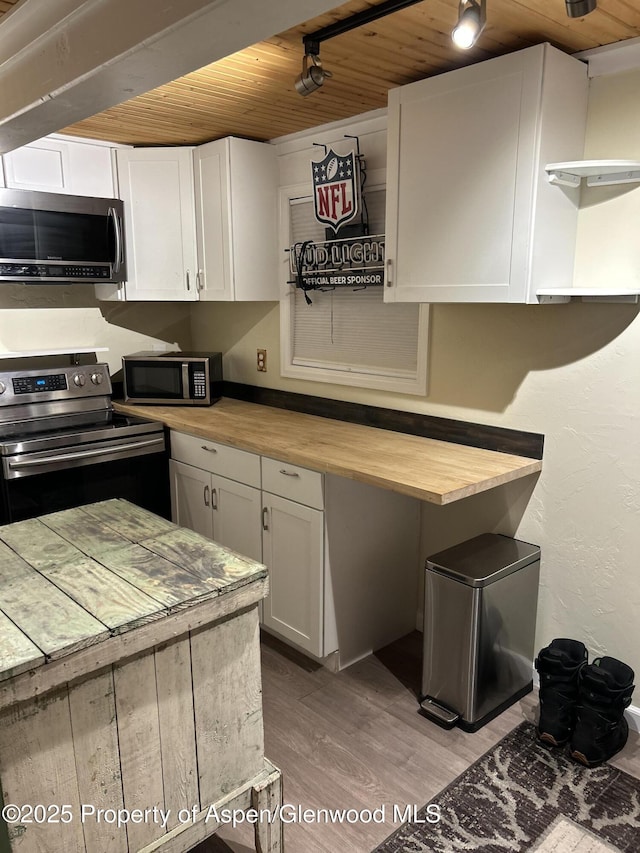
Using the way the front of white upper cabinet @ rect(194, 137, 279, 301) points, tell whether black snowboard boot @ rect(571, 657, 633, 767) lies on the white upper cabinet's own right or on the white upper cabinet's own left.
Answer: on the white upper cabinet's own left

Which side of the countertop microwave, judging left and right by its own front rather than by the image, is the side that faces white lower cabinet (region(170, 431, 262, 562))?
front

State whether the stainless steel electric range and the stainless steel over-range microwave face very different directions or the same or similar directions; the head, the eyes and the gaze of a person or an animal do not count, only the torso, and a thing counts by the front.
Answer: same or similar directions

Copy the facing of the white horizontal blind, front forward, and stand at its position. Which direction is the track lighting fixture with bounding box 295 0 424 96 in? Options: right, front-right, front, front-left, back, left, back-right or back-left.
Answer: front-left

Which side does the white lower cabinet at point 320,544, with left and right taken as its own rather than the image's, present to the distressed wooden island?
front

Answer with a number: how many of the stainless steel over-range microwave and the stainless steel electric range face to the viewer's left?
0

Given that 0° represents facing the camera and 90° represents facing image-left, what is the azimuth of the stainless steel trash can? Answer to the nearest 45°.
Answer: approximately 45°

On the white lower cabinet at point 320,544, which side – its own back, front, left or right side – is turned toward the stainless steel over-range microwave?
right

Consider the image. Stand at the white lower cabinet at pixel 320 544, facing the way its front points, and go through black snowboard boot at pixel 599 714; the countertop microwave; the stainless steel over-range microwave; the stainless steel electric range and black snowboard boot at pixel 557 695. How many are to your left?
2

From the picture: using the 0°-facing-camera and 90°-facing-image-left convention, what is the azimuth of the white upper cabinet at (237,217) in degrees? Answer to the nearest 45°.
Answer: approximately 45°

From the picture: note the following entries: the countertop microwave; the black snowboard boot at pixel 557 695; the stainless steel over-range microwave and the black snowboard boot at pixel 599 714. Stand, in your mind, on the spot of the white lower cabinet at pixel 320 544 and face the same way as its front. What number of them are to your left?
2

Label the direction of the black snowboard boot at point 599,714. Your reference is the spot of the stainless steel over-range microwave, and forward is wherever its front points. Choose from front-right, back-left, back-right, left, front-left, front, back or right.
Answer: front

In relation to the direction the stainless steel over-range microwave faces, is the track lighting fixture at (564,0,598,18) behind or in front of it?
in front

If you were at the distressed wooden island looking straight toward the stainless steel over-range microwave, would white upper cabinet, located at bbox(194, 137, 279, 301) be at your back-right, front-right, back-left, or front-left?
front-right

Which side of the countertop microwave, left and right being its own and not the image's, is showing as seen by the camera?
front

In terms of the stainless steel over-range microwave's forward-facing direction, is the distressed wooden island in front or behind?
in front
